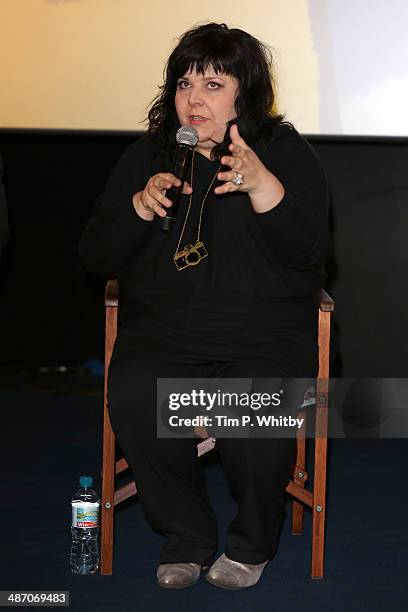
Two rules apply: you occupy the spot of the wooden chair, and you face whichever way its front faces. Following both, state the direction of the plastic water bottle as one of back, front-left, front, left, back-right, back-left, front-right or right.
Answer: right

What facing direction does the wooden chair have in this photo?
toward the camera
